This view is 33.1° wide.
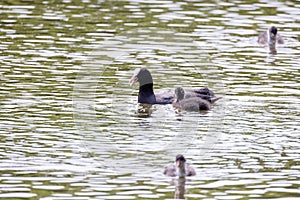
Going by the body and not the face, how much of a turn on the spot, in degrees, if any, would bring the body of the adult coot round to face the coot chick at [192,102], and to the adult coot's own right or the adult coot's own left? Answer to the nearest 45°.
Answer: approximately 135° to the adult coot's own left

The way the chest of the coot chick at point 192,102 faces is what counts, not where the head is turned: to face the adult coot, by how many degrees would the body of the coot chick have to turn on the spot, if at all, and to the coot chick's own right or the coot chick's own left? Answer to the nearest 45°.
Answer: approximately 45° to the coot chick's own right

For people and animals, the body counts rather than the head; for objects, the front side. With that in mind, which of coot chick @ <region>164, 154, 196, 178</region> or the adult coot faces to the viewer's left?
the adult coot

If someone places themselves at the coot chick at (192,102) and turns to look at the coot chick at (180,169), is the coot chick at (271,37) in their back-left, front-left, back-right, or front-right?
back-left

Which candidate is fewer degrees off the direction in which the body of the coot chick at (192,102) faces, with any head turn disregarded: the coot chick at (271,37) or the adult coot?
the adult coot

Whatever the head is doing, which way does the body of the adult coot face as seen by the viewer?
to the viewer's left

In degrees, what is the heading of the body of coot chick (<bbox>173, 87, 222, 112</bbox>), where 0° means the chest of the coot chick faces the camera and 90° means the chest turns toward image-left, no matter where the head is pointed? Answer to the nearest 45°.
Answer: approximately 90°
